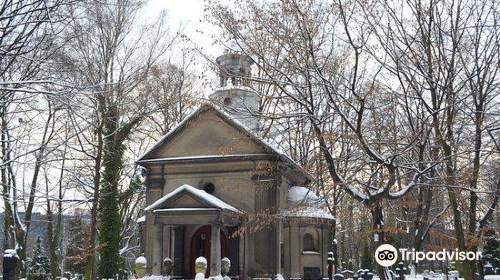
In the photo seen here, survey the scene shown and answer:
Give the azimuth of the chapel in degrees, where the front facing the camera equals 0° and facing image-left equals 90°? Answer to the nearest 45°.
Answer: approximately 45°

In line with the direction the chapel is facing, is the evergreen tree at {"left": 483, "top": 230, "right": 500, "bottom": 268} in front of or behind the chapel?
behind

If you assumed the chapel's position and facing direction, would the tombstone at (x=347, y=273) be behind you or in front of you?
behind

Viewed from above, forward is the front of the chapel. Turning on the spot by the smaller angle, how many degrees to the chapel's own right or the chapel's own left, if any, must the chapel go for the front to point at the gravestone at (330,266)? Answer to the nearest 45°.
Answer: approximately 135° to the chapel's own left

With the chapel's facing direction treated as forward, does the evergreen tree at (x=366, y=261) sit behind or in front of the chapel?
behind

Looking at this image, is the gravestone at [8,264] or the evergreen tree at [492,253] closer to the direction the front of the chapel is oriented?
the gravestone

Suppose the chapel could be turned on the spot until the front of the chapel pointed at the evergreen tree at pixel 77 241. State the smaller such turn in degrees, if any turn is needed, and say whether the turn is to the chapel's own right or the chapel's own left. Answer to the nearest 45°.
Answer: approximately 90° to the chapel's own right
